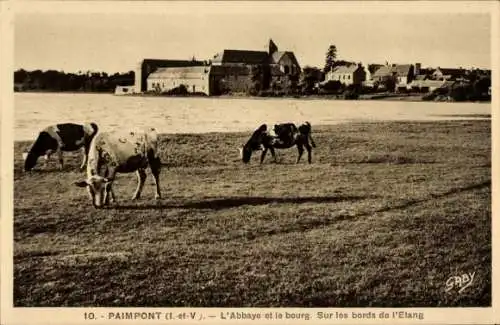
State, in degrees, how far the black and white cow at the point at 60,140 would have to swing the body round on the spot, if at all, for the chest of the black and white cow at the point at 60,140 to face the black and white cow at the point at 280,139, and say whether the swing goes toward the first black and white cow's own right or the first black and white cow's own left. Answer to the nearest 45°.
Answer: approximately 180°

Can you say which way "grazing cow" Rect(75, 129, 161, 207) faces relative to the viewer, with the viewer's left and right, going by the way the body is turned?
facing the viewer and to the left of the viewer

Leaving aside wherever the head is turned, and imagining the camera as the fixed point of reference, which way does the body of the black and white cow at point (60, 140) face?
to the viewer's left

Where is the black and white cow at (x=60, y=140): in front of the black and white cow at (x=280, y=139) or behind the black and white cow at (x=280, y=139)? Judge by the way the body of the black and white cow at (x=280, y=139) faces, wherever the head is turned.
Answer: in front

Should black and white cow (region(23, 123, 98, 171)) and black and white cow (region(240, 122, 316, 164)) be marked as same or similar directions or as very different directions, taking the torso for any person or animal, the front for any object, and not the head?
same or similar directions

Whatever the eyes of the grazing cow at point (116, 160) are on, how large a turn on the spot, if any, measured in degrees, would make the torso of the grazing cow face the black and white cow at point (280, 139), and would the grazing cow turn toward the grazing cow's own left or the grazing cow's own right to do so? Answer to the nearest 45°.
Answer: approximately 135° to the grazing cow's own left

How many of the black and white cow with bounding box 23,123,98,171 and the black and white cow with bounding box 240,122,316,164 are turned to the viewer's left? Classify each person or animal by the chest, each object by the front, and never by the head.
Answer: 2

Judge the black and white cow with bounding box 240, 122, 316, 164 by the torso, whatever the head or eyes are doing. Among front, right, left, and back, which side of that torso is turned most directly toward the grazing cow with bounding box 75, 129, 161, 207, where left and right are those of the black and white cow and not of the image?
left

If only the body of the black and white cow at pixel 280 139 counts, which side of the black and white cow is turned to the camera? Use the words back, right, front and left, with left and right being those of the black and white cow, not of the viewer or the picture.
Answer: left
